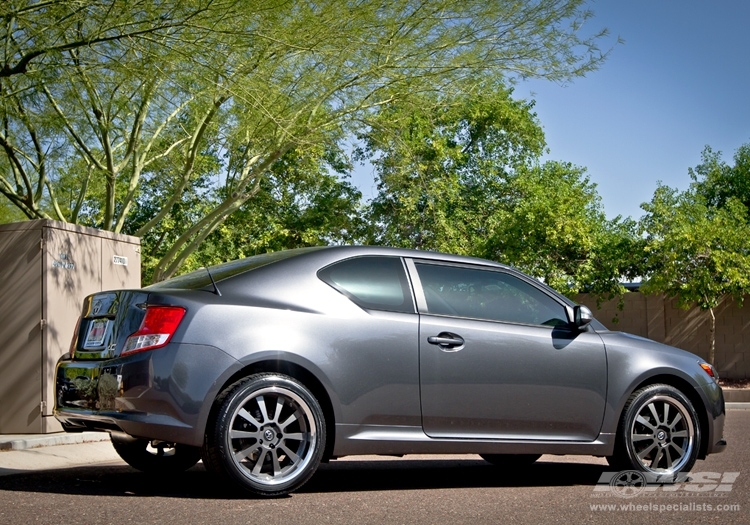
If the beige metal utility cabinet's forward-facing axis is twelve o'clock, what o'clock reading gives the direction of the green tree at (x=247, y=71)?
The green tree is roughly at 9 o'clock from the beige metal utility cabinet.

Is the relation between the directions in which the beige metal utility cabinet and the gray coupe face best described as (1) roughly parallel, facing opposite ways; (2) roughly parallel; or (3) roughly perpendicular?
roughly perpendicular

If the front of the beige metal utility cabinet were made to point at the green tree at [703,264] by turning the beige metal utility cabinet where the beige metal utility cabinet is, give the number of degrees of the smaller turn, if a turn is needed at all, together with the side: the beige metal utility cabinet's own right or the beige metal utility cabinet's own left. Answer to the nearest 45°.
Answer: approximately 90° to the beige metal utility cabinet's own left

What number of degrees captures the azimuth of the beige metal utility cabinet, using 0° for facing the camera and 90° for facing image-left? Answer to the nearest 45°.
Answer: approximately 315°

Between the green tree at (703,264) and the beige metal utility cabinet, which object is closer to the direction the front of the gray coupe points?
the green tree

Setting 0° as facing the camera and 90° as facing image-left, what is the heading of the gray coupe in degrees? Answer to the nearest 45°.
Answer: approximately 225°
